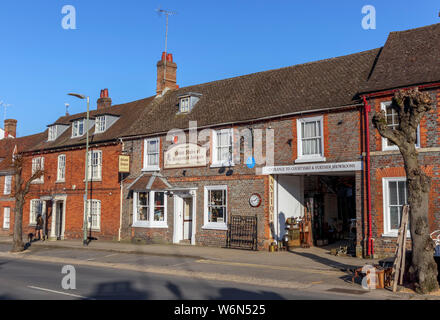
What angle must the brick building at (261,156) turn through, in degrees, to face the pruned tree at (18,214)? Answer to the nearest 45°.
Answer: approximately 45° to its right

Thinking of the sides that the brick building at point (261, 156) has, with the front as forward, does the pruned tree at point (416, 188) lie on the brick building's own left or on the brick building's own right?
on the brick building's own left

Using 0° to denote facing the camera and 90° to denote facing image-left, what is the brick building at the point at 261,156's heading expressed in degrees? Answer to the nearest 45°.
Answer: approximately 45°

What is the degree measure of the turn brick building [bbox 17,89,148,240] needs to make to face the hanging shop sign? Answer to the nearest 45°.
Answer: approximately 90° to its left
